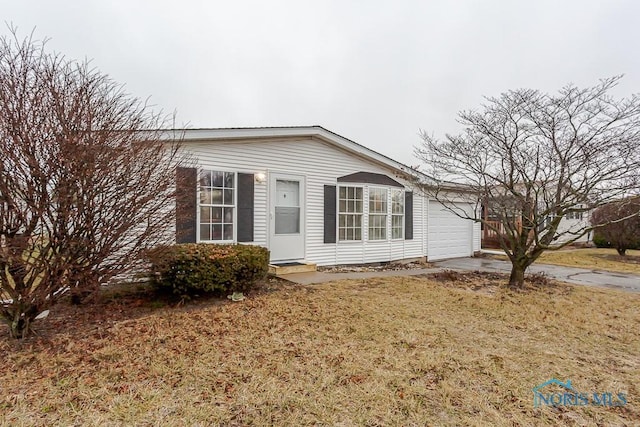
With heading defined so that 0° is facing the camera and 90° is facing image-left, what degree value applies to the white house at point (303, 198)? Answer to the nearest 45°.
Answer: approximately 315°

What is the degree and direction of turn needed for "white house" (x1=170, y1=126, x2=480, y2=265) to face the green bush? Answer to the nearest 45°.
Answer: approximately 45° to its right

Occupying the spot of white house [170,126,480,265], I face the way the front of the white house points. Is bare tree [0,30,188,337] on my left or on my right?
on my right
